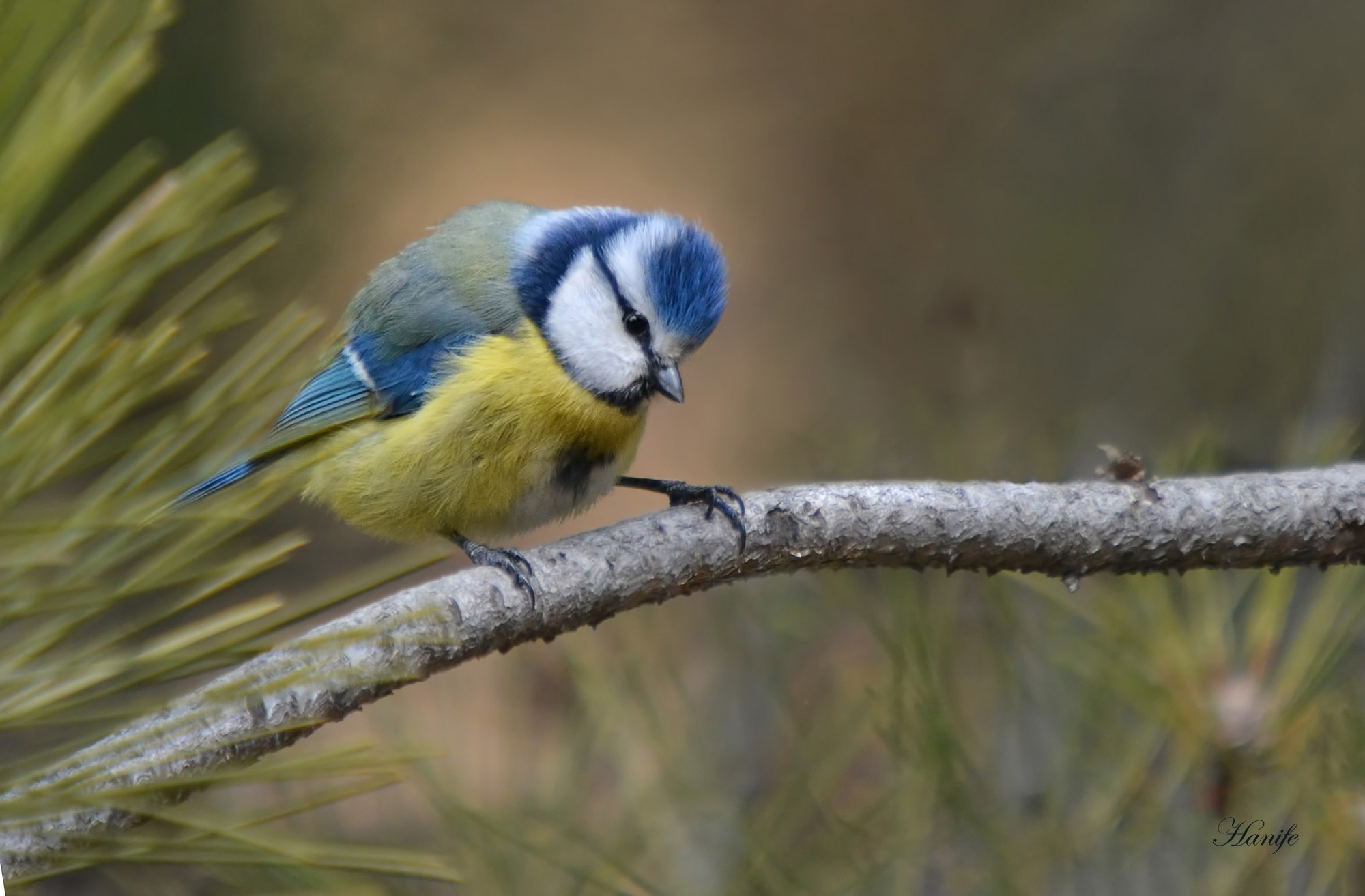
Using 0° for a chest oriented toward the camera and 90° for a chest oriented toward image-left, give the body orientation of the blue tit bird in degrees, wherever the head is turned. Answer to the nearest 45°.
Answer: approximately 315°
